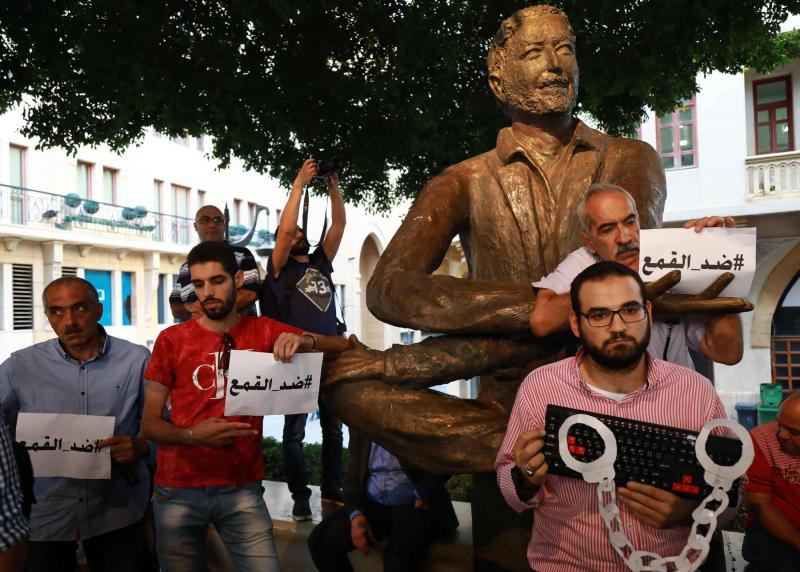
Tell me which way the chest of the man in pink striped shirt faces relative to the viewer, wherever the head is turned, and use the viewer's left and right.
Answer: facing the viewer

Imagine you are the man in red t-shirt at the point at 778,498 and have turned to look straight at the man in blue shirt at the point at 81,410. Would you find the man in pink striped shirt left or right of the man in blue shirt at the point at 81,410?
left

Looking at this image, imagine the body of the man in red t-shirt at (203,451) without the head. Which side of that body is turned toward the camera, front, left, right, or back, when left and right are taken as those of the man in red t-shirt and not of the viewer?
front

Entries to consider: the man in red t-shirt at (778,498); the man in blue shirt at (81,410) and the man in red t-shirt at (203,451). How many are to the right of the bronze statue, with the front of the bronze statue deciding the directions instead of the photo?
2

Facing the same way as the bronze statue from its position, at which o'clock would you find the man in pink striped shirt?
The man in pink striped shirt is roughly at 11 o'clock from the bronze statue.

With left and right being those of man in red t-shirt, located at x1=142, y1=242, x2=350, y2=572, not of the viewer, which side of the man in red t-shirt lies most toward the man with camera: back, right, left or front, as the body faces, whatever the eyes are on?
back

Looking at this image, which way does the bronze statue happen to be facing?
toward the camera

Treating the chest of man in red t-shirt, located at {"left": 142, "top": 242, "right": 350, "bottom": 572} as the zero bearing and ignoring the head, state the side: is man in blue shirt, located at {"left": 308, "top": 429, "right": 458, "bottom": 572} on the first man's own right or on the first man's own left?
on the first man's own left

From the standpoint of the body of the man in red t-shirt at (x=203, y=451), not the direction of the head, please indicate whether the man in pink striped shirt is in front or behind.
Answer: in front
